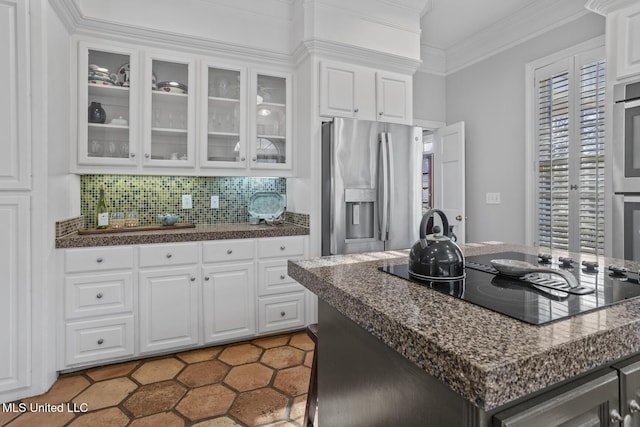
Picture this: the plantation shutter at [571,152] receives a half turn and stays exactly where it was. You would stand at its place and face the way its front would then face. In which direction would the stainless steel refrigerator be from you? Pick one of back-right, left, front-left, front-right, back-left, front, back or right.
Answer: back

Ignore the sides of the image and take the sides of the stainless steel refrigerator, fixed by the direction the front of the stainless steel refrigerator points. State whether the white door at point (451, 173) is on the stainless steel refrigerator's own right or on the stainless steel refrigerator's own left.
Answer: on the stainless steel refrigerator's own left

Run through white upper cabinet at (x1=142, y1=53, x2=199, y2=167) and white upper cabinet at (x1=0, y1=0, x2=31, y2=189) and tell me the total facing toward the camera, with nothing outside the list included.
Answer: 2

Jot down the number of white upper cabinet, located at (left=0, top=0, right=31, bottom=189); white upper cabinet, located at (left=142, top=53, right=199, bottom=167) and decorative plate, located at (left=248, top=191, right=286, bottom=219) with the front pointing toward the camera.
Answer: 3

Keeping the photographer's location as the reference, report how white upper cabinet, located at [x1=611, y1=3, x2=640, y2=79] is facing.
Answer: facing the viewer and to the left of the viewer

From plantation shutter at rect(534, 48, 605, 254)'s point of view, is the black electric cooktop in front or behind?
in front

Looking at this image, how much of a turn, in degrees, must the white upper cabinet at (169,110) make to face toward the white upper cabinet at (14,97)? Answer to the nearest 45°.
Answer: approximately 45° to its right

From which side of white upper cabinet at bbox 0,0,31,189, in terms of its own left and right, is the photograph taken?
front

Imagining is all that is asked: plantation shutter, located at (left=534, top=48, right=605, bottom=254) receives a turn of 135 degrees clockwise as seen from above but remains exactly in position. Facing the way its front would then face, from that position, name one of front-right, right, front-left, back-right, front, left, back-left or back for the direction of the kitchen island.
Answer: back

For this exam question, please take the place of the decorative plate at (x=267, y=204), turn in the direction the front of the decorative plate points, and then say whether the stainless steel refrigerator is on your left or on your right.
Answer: on your left

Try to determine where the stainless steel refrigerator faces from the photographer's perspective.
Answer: facing the viewer and to the right of the viewer

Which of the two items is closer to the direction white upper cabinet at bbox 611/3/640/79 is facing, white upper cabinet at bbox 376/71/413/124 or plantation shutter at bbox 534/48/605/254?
the white upper cabinet

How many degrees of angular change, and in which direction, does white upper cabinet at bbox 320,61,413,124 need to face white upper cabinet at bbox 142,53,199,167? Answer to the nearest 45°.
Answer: approximately 135° to its right

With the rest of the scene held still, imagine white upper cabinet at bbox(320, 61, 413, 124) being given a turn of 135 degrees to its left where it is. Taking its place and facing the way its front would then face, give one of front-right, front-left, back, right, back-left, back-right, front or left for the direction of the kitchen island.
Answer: back

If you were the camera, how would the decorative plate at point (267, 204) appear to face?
facing the viewer

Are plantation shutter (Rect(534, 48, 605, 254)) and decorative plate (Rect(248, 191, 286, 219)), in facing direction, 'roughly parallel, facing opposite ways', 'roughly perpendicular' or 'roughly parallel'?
roughly perpendicular

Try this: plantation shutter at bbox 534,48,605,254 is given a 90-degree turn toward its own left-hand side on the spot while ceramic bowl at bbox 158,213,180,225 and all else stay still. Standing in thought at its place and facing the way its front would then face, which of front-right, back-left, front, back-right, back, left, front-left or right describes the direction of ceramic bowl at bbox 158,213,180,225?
right
